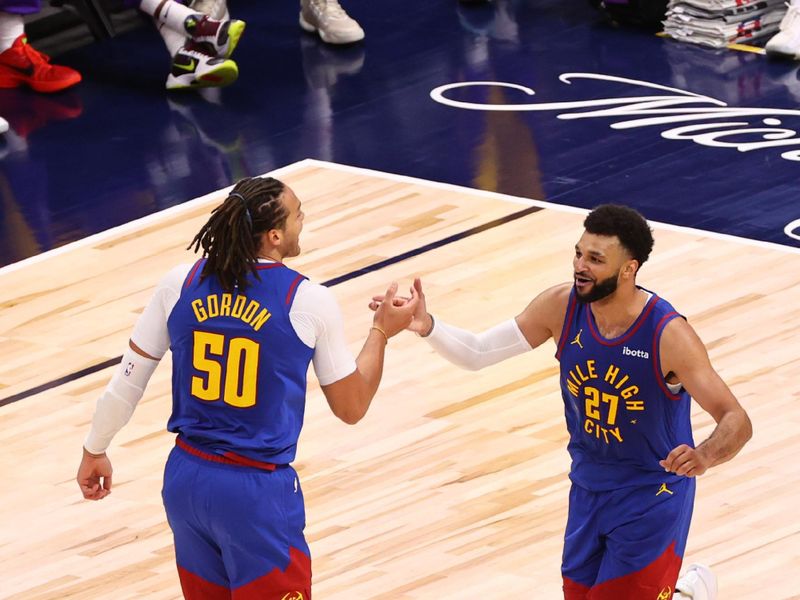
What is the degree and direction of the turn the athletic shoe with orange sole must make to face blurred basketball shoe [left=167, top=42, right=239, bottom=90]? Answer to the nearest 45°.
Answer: approximately 45° to its right

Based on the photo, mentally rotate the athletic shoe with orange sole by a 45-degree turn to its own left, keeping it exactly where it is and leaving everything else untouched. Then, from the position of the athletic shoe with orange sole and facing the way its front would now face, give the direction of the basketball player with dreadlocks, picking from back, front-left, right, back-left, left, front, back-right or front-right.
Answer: back-right

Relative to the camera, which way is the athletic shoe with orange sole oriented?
to the viewer's right

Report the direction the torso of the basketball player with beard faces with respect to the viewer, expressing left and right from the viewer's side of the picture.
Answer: facing the viewer and to the left of the viewer

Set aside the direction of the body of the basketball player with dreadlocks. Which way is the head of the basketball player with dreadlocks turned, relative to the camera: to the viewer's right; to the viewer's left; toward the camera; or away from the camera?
to the viewer's right

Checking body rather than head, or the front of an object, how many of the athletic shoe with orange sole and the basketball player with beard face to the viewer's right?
1

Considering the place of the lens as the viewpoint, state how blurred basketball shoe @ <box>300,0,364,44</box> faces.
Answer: facing the viewer and to the right of the viewer

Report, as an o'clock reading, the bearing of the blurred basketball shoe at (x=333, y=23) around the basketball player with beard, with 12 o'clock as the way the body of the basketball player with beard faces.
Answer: The blurred basketball shoe is roughly at 4 o'clock from the basketball player with beard.

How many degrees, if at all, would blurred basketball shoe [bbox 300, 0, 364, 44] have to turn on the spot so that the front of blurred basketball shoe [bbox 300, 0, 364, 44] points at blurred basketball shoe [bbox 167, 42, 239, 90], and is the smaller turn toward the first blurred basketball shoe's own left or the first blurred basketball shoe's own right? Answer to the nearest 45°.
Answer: approximately 90° to the first blurred basketball shoe's own right

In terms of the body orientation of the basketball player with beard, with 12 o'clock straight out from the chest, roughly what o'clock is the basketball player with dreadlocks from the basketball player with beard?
The basketball player with dreadlocks is roughly at 1 o'clock from the basketball player with beard.

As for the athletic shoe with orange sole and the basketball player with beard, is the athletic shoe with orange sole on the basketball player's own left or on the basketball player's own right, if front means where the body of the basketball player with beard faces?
on the basketball player's own right
